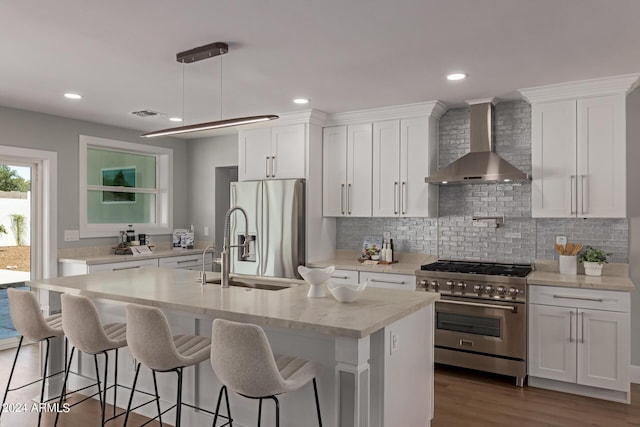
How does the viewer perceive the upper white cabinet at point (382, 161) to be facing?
facing the viewer and to the left of the viewer

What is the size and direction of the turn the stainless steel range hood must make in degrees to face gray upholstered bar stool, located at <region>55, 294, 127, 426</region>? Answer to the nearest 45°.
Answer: approximately 45° to its right

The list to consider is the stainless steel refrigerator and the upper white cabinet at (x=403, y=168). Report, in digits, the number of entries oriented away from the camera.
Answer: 0

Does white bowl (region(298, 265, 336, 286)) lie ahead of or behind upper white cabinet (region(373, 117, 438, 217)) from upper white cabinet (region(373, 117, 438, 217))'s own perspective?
ahead

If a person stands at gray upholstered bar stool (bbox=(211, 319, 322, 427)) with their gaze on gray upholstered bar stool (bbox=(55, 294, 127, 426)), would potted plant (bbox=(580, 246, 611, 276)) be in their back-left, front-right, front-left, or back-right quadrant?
back-right

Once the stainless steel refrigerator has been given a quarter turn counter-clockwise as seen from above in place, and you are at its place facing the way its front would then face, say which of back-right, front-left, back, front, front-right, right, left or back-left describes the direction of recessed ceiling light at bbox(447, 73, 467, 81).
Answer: front

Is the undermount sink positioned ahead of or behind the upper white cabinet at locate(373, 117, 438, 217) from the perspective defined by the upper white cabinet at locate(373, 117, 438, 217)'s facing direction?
ahead

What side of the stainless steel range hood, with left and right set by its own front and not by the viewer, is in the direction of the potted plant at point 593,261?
left

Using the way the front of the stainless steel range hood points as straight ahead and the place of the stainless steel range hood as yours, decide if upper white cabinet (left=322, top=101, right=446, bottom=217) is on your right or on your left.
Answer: on your right

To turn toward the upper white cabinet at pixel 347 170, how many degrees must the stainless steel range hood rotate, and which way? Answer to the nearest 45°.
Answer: approximately 90° to its right

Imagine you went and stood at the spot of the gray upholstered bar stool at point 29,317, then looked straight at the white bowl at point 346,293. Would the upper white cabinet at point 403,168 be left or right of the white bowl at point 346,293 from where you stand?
left

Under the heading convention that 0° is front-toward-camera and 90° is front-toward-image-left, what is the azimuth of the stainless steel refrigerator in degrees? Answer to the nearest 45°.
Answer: approximately 45°

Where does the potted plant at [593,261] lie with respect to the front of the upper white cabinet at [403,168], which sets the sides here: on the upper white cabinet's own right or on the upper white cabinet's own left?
on the upper white cabinet's own left

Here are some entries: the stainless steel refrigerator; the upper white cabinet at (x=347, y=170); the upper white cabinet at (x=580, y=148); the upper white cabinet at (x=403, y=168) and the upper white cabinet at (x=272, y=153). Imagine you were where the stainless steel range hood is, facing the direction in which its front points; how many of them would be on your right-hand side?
4

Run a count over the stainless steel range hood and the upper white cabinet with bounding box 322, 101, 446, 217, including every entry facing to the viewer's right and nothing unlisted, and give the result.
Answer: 0
